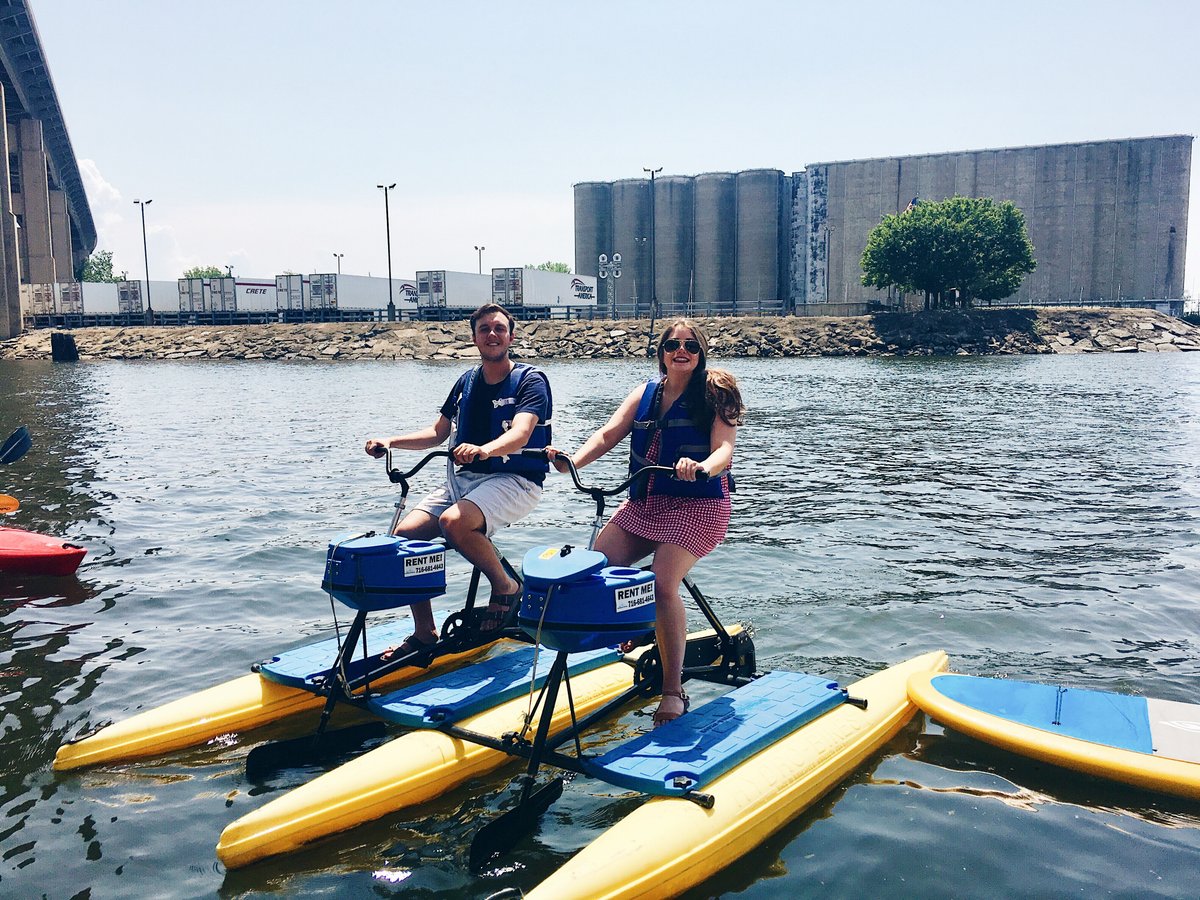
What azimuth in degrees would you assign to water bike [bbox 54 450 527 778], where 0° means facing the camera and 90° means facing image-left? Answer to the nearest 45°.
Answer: approximately 45°

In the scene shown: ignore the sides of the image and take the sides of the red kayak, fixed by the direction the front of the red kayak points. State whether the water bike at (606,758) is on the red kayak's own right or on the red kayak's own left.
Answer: on the red kayak's own right

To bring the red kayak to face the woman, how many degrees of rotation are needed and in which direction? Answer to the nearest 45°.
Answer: approximately 45° to its right

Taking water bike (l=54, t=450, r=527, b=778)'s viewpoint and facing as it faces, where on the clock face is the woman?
The woman is roughly at 8 o'clock from the water bike.

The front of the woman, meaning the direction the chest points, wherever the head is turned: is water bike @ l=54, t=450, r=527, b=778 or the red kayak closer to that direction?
the water bike

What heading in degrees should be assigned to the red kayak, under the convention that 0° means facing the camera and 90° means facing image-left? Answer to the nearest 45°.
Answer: approximately 270°

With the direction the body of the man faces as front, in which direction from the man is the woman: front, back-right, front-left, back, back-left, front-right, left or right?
left
